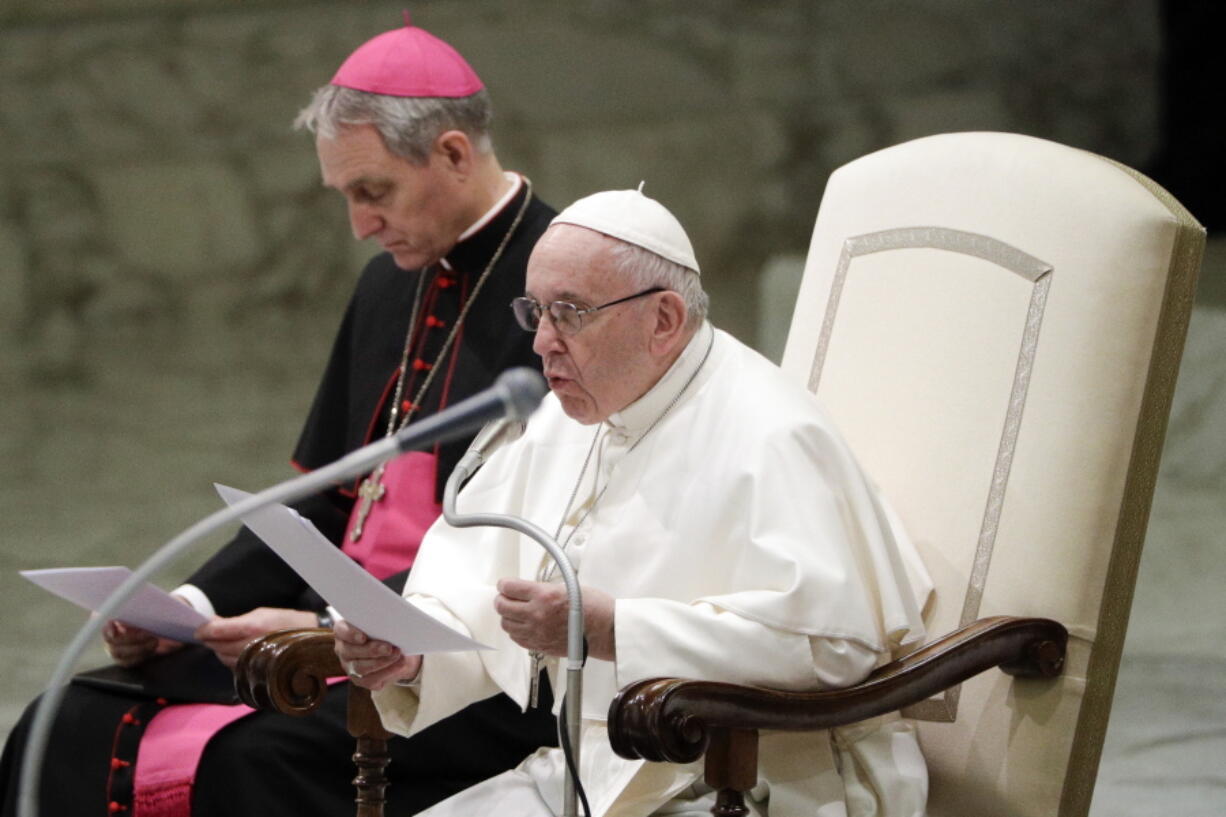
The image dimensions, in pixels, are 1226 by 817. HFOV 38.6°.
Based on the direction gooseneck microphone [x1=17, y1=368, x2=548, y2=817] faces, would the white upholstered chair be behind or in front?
in front

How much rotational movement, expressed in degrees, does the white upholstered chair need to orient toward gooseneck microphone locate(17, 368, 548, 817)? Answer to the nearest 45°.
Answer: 0° — it already faces it

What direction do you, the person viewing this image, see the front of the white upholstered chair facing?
facing the viewer and to the left of the viewer

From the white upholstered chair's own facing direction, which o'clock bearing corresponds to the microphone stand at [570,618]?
The microphone stand is roughly at 12 o'clock from the white upholstered chair.

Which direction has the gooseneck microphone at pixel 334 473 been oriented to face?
to the viewer's right
